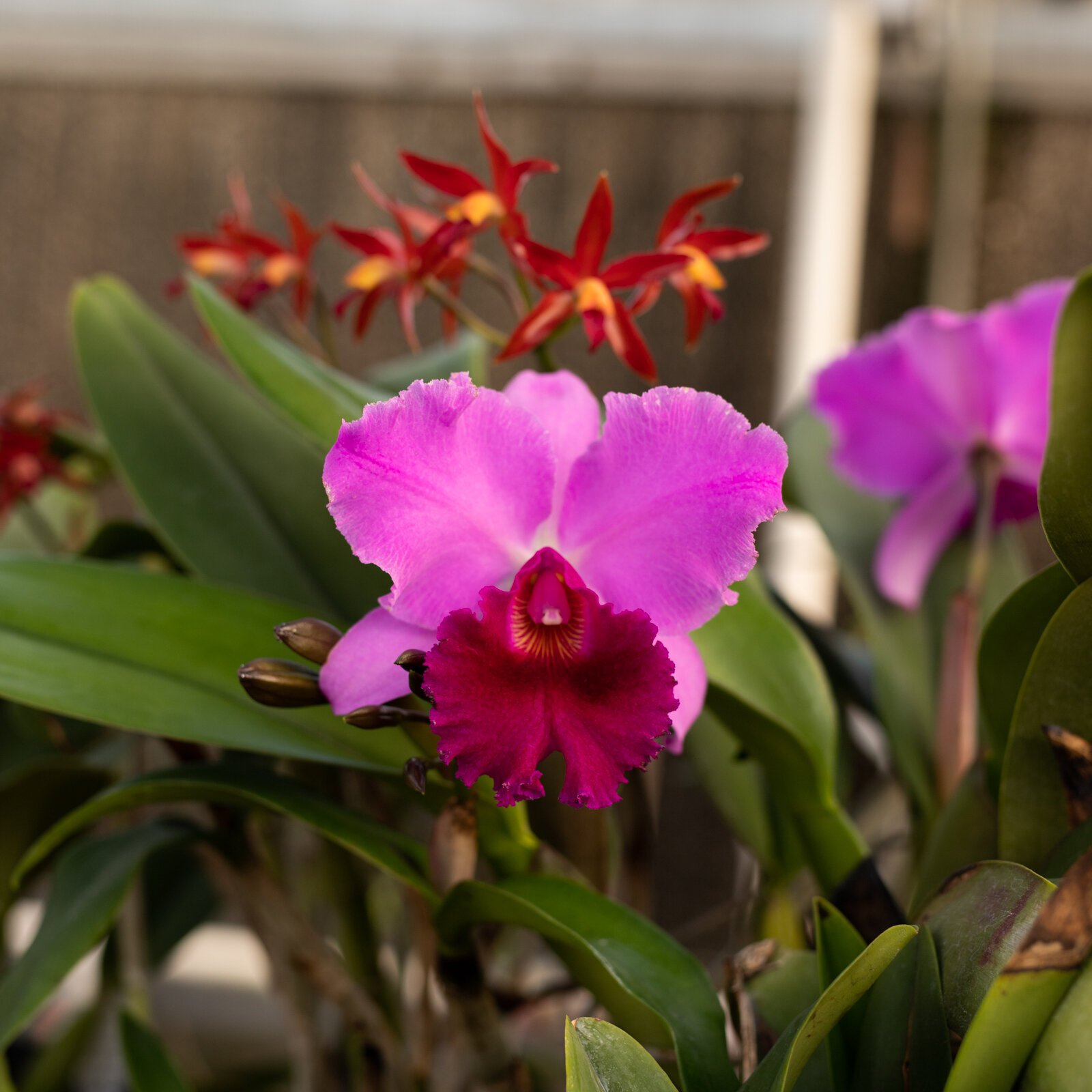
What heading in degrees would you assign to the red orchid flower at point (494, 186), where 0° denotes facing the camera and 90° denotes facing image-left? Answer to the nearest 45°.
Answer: approximately 45°

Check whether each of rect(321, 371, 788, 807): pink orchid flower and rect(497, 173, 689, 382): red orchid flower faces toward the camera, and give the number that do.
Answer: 2

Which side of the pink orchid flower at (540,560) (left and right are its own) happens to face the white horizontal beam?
back

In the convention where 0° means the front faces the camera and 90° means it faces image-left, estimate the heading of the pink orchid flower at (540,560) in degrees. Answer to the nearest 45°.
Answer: approximately 0°

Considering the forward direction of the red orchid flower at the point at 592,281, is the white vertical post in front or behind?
behind

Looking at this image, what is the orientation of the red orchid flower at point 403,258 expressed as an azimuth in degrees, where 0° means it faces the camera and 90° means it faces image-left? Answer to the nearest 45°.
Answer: approximately 45°

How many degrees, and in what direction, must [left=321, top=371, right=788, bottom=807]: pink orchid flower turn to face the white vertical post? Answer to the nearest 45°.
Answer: approximately 180°
